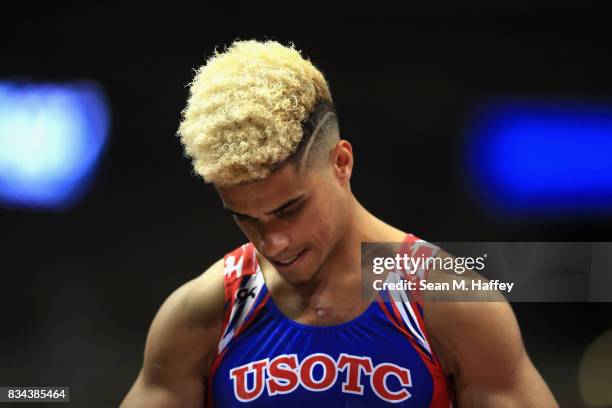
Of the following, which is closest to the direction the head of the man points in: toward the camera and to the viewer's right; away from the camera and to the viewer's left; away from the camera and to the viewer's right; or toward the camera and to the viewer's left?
toward the camera and to the viewer's left

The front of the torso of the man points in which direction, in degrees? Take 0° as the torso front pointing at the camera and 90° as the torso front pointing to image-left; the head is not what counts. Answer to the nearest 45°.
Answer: approximately 0°
